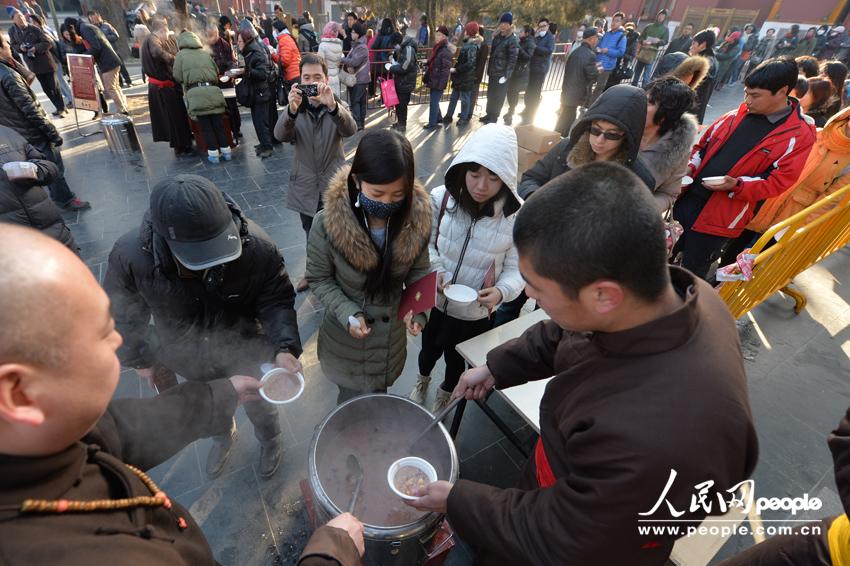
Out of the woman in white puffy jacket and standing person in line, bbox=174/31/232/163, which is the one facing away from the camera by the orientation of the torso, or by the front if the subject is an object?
the standing person in line

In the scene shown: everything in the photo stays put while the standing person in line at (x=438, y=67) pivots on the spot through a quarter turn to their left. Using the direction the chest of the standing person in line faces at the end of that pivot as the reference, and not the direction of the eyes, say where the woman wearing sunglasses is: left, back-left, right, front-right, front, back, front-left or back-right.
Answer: front

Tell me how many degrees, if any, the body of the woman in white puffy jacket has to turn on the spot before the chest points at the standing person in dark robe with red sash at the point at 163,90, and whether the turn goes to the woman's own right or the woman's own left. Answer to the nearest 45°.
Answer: approximately 135° to the woman's own right

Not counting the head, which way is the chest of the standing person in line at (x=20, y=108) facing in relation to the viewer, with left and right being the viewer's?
facing to the right of the viewer
